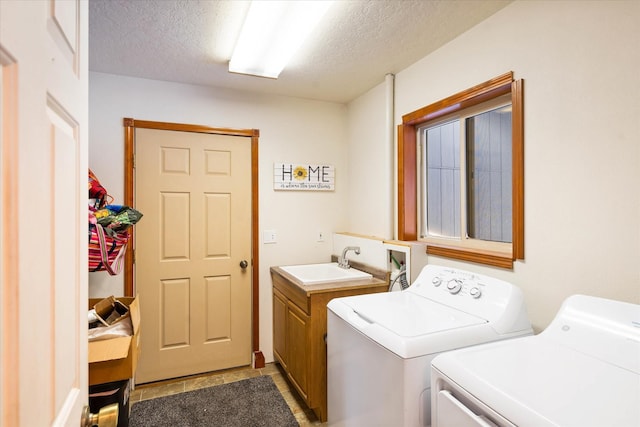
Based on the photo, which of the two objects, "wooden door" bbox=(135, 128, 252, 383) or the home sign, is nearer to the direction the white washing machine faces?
the wooden door

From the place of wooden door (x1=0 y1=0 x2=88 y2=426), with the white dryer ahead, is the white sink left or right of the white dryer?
left

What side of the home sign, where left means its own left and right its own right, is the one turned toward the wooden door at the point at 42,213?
front

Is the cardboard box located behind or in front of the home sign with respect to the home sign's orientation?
in front

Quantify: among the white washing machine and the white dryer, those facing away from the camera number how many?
0

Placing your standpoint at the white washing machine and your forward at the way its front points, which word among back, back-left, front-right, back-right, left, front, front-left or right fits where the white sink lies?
right

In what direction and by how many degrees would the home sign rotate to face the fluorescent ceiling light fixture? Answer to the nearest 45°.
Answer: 0° — it already faces it

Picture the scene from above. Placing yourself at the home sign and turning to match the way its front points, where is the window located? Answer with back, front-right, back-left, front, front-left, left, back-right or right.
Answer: front-left

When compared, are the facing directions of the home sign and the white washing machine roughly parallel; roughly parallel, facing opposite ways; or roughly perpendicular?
roughly perpendicular

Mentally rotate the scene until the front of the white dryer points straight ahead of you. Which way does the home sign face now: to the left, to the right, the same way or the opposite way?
to the left

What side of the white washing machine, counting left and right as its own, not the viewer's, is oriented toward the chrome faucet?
right
